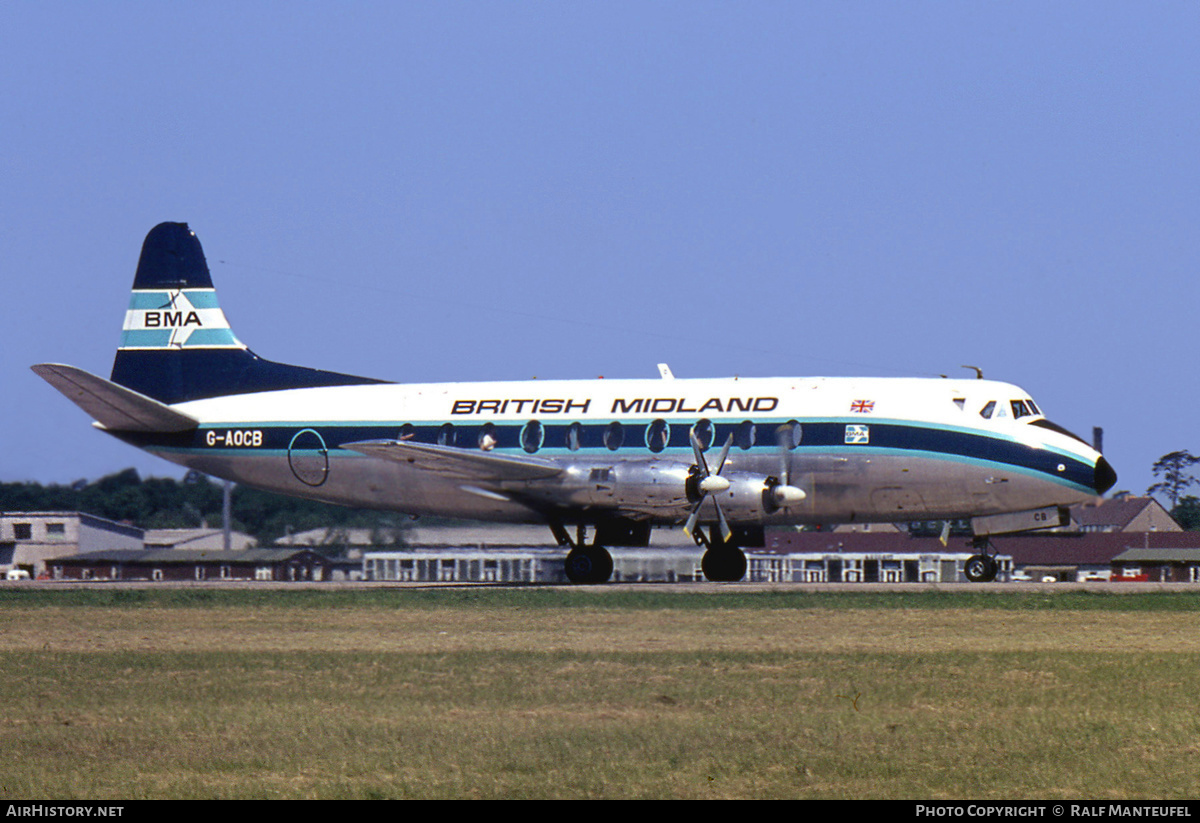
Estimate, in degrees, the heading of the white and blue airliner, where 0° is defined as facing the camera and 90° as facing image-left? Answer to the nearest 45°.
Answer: approximately 315°
